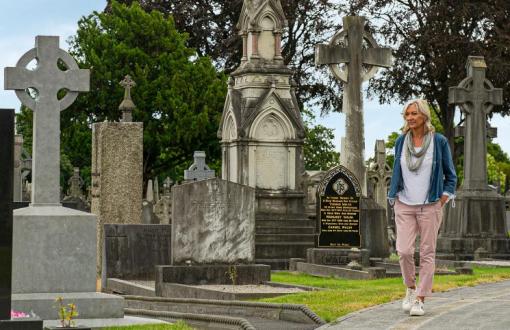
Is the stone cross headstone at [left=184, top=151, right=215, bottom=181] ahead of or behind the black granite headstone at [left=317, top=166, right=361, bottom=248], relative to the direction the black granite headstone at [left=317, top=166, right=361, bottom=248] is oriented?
behind

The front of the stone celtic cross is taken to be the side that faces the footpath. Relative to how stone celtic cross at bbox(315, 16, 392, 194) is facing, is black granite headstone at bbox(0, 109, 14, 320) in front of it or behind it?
in front

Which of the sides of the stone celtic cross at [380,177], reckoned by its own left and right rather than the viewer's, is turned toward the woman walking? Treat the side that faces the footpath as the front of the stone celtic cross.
front

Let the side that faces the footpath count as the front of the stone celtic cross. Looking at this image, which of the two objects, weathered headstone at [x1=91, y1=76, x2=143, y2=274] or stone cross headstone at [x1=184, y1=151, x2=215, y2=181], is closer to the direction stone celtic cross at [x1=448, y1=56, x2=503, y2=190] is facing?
the weathered headstone

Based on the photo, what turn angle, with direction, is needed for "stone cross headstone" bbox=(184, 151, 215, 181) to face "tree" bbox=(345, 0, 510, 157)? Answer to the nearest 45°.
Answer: approximately 135° to its left

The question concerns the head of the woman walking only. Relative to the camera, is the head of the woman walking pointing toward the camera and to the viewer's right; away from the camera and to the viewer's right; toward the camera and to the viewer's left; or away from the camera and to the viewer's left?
toward the camera and to the viewer's left

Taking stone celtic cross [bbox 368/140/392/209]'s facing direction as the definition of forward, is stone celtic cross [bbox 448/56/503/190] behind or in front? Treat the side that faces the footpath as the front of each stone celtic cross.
in front

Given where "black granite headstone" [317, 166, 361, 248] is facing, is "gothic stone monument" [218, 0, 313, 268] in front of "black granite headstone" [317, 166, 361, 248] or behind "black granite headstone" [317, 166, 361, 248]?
behind
